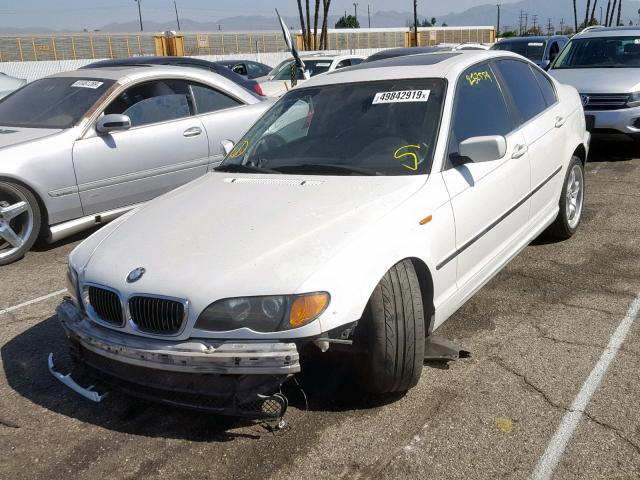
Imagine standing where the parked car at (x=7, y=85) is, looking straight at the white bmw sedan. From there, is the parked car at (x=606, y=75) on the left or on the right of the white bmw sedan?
left

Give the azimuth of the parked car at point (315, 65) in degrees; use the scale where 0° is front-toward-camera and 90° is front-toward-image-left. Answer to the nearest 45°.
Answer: approximately 45°

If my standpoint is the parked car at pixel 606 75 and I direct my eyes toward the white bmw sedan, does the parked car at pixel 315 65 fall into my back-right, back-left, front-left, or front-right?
back-right

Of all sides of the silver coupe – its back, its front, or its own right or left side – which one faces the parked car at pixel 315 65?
back

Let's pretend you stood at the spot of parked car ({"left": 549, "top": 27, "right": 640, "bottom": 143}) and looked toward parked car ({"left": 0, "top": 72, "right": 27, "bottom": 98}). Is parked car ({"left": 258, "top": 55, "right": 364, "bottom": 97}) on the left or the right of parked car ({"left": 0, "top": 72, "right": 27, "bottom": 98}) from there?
right

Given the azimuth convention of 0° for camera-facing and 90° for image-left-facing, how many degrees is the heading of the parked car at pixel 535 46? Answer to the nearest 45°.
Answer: approximately 45°

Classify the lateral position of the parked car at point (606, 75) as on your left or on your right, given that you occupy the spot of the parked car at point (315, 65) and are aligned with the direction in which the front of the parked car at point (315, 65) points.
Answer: on your left

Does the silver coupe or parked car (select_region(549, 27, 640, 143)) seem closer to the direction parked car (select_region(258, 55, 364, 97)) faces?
the silver coupe

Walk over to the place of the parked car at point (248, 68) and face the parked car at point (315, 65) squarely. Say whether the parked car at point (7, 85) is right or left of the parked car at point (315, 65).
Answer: right

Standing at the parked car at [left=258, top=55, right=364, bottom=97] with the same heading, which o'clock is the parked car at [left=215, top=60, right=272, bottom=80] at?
the parked car at [left=215, top=60, right=272, bottom=80] is roughly at 4 o'clock from the parked car at [left=258, top=55, right=364, bottom=97].
